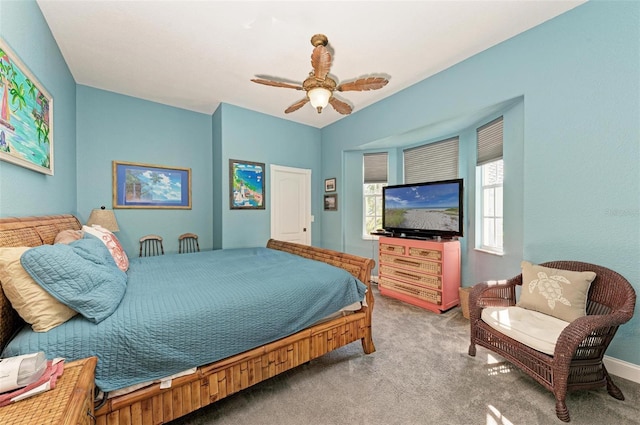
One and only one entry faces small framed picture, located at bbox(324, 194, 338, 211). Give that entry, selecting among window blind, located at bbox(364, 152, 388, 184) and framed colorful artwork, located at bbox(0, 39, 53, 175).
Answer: the framed colorful artwork

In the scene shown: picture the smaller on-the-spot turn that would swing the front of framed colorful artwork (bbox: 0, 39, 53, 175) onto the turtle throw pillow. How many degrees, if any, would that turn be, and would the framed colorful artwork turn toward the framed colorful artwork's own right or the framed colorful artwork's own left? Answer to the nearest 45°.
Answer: approximately 45° to the framed colorful artwork's own right

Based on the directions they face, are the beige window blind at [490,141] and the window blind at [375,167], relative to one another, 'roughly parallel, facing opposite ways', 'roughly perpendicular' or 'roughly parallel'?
roughly perpendicular

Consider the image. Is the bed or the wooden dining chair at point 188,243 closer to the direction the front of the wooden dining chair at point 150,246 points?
the bed

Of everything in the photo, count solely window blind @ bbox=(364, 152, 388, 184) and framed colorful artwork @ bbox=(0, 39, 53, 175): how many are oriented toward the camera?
1

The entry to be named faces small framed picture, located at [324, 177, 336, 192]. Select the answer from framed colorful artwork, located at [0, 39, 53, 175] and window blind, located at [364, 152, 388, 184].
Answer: the framed colorful artwork

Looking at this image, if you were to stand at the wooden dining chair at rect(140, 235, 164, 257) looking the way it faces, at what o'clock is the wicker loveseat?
The wicker loveseat is roughly at 11 o'clock from the wooden dining chair.

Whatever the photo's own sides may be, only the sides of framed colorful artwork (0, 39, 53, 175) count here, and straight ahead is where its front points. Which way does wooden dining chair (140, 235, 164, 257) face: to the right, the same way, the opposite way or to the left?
to the right

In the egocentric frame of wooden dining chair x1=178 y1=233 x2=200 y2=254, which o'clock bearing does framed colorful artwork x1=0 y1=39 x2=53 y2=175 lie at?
The framed colorful artwork is roughly at 1 o'clock from the wooden dining chair.

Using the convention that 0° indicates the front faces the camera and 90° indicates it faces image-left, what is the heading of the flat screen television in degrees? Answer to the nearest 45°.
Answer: approximately 45°
